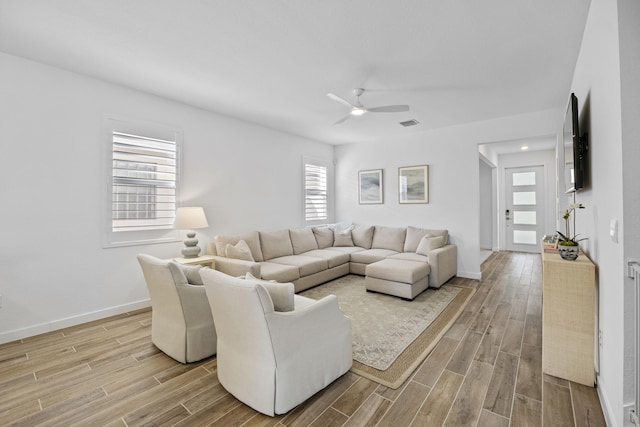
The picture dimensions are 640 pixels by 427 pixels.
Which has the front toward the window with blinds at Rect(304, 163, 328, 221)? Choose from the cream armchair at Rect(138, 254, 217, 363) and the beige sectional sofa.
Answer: the cream armchair

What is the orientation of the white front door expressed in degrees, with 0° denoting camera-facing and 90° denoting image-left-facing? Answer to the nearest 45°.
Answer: approximately 0°

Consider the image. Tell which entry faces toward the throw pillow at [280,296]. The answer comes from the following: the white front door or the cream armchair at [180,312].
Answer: the white front door

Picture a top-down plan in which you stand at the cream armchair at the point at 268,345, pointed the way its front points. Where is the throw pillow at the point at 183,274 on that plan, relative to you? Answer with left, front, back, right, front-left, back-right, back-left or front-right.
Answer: left

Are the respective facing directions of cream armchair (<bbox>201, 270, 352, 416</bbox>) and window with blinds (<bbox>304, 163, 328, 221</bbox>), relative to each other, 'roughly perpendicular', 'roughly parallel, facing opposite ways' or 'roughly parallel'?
roughly perpendicular

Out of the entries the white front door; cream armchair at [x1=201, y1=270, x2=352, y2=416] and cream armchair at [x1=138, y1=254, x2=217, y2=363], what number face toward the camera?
1

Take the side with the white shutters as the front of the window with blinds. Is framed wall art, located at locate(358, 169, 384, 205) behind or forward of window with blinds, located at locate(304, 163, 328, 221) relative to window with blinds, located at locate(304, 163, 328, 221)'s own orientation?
forward

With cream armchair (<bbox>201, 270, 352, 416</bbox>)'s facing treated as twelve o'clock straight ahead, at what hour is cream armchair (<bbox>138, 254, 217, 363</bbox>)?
cream armchair (<bbox>138, 254, 217, 363</bbox>) is roughly at 9 o'clock from cream armchair (<bbox>201, 270, 352, 416</bbox>).

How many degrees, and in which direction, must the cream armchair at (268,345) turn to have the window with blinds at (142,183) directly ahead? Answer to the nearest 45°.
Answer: approximately 90° to its left

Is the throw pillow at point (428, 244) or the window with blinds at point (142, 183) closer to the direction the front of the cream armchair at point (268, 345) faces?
the throw pillow

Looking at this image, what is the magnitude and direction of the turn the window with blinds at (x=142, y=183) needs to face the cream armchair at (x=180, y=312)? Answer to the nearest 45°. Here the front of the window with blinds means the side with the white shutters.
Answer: approximately 45° to its right

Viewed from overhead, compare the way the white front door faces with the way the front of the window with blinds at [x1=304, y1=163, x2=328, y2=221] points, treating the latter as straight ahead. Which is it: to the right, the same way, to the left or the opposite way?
to the right

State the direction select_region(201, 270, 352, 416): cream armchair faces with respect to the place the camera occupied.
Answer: facing away from the viewer and to the right of the viewer

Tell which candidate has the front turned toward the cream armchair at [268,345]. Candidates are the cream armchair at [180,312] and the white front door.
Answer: the white front door

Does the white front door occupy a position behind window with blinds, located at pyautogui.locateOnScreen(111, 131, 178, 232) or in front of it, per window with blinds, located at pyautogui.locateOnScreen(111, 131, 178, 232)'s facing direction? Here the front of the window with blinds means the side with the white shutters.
in front

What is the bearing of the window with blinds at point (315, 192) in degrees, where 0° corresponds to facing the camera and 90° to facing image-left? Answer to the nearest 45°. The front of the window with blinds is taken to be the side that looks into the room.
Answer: approximately 315°
